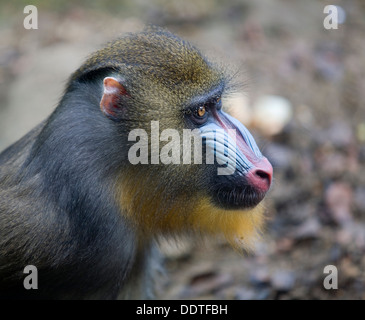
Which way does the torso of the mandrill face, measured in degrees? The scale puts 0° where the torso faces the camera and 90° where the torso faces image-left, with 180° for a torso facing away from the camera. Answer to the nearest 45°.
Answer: approximately 270°
